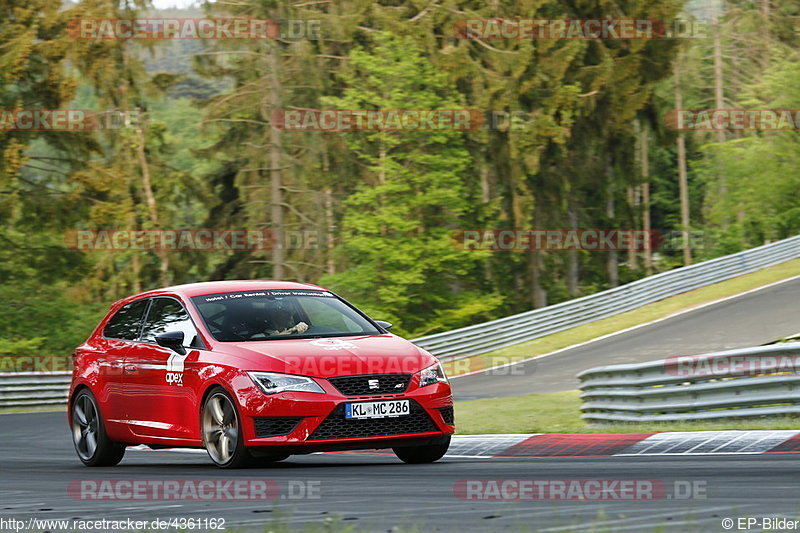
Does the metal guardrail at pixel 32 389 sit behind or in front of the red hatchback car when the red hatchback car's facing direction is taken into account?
behind

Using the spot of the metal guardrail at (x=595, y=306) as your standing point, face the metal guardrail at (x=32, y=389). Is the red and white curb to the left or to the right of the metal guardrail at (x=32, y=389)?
left

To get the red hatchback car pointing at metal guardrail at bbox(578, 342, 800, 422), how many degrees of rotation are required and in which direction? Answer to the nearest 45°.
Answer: approximately 90° to its left

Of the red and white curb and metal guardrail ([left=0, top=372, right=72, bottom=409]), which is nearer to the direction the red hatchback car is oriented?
the red and white curb

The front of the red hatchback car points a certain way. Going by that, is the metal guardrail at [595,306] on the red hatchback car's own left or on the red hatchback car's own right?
on the red hatchback car's own left

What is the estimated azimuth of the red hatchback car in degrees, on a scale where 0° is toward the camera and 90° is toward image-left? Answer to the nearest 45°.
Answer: approximately 315°
